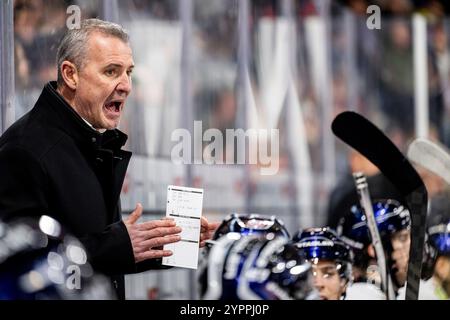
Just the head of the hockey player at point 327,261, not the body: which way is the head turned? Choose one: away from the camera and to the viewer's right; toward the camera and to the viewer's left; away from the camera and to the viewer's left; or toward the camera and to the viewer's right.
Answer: toward the camera and to the viewer's left

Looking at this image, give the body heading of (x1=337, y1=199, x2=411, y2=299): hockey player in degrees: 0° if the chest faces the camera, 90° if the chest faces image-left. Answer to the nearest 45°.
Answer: approximately 315°

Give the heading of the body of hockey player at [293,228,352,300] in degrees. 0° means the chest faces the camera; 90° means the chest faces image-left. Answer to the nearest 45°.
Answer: approximately 45°
